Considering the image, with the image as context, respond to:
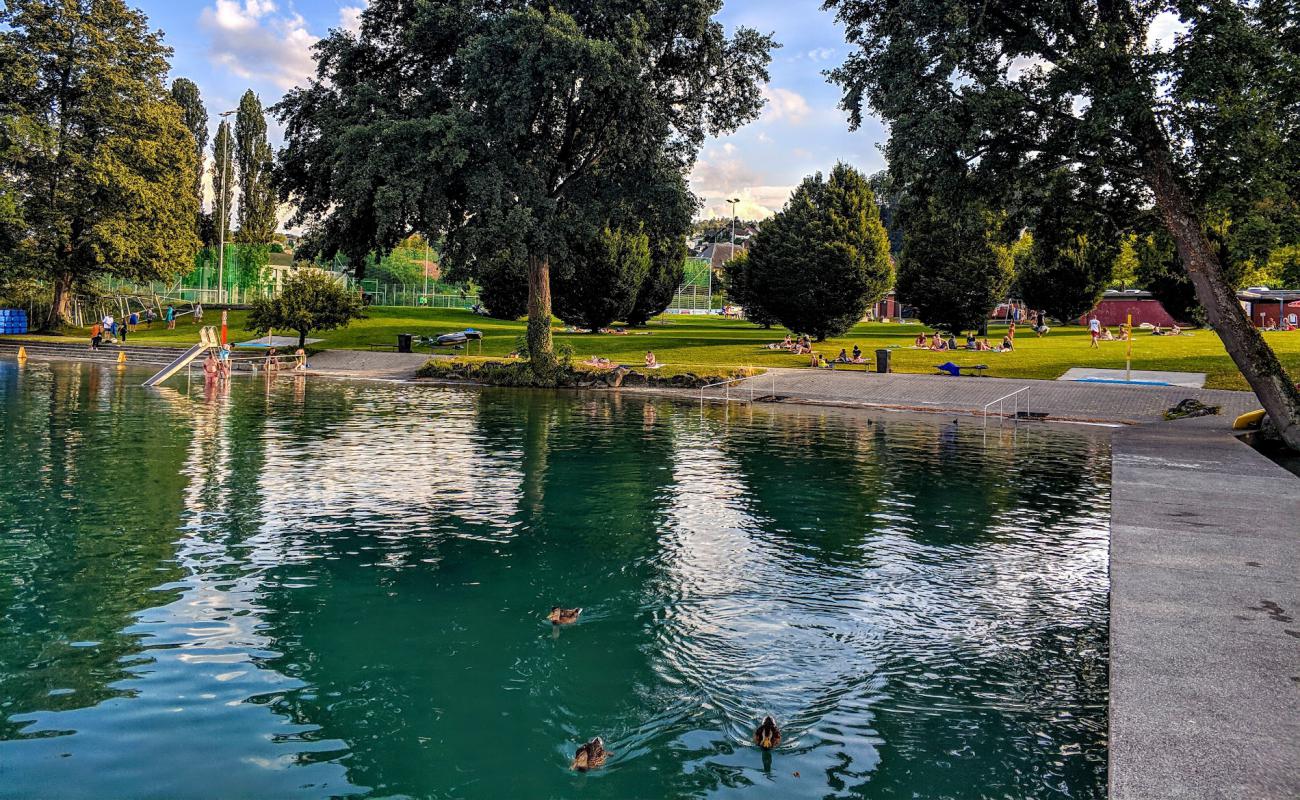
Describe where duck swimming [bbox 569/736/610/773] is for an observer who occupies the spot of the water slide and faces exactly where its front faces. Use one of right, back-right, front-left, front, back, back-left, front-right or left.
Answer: front-left

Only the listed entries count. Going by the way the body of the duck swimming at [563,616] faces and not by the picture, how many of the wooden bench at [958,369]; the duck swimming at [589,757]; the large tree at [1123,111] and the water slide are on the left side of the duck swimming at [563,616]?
1

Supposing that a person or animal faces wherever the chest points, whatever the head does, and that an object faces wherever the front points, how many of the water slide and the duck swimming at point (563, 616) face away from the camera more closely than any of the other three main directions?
0

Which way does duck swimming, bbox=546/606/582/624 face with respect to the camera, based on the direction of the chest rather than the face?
to the viewer's left

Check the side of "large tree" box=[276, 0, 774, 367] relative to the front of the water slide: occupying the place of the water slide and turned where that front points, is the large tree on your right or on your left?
on your left

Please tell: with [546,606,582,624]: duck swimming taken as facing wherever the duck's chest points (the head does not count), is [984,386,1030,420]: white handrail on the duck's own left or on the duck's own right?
on the duck's own right

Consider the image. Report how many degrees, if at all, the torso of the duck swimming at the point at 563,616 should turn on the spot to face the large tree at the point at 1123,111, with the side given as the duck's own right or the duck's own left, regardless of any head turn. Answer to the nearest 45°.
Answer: approximately 135° to the duck's own right

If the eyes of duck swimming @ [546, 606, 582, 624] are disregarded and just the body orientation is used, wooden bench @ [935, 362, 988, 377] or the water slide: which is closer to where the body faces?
the water slide

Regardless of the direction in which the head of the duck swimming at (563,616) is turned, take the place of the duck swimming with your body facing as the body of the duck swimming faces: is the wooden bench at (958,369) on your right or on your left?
on your right

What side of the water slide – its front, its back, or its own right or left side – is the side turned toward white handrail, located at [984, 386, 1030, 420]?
left

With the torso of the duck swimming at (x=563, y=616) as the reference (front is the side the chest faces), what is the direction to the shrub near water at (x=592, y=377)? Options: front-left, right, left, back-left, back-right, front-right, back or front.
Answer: right

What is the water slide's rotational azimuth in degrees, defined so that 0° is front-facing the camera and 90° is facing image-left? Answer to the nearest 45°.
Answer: approximately 45°
